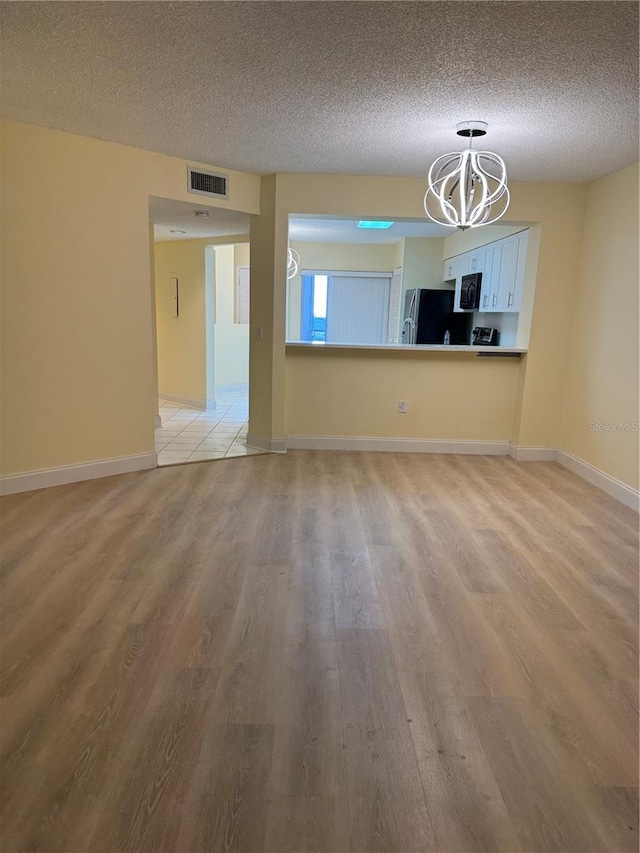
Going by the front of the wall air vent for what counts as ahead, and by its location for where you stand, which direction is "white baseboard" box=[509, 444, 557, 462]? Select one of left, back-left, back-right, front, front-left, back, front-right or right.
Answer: front-left

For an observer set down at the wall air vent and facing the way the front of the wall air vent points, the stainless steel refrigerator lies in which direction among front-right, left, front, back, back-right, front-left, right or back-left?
left

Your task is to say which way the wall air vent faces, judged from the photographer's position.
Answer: facing the viewer and to the right of the viewer

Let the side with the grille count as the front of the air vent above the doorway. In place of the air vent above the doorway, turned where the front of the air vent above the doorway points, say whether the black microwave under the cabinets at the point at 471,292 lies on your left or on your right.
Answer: on your left
